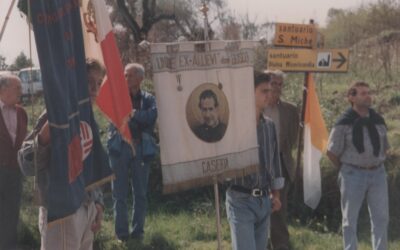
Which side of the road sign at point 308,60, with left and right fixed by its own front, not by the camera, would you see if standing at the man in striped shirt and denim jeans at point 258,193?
front

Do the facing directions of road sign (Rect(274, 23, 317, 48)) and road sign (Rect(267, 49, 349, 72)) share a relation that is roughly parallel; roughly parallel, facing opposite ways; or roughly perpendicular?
roughly parallel

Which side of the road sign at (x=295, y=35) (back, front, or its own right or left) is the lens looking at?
front

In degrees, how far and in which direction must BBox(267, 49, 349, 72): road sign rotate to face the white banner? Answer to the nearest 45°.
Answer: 0° — it already faces it

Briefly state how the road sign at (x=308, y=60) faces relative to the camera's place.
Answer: facing the viewer

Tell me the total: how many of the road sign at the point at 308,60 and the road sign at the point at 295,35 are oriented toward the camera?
2

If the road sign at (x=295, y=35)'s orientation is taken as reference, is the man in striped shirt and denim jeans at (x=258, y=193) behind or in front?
in front
